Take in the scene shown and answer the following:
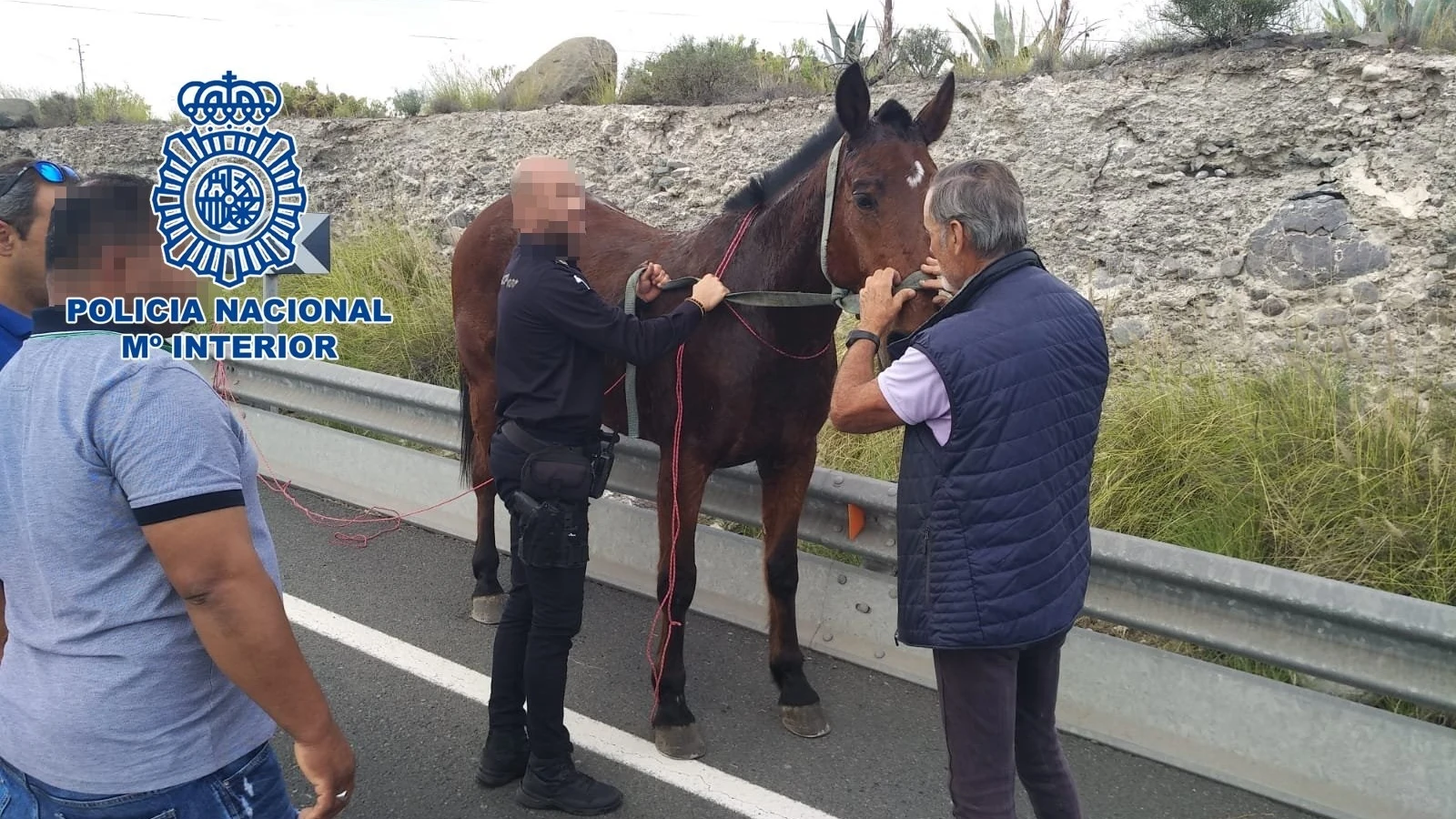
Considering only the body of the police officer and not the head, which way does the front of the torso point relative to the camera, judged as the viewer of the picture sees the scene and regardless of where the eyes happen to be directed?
to the viewer's right

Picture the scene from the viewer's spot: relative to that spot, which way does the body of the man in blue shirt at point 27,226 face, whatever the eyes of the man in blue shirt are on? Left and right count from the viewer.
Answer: facing to the right of the viewer

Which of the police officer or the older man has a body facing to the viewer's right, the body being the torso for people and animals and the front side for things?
the police officer

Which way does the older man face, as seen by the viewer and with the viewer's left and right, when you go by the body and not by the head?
facing away from the viewer and to the left of the viewer

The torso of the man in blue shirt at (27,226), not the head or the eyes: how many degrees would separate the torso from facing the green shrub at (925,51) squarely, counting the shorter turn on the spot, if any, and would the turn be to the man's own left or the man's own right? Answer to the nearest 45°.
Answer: approximately 45° to the man's own left

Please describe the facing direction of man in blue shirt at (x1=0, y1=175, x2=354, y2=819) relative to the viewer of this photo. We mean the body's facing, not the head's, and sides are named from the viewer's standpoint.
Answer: facing away from the viewer and to the right of the viewer

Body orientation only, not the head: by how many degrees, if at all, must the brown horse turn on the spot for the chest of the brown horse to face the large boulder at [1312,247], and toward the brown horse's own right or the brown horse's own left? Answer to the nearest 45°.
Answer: approximately 90° to the brown horse's own left

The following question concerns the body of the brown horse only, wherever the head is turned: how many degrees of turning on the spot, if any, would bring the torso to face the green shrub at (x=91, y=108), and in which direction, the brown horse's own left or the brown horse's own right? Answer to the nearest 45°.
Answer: approximately 180°

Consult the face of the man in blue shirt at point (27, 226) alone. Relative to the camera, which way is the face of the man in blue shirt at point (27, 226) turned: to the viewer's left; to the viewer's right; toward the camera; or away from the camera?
to the viewer's right

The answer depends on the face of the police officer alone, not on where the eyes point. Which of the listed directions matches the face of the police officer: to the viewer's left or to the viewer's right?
to the viewer's right

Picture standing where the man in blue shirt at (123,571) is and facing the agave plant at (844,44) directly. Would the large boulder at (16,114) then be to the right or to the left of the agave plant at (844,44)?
left

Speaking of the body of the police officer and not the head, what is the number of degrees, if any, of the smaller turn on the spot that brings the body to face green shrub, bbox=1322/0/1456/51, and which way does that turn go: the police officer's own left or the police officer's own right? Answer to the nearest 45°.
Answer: approximately 45° to the police officer's own left
